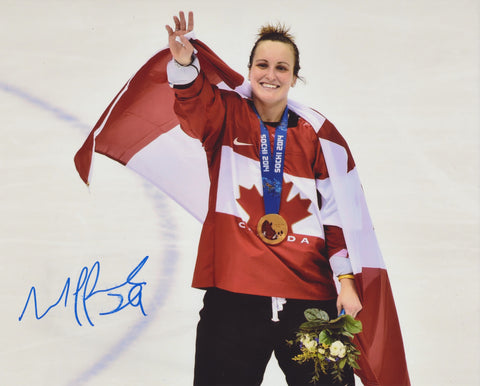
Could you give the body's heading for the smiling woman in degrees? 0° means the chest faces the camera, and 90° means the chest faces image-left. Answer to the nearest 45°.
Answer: approximately 0°
